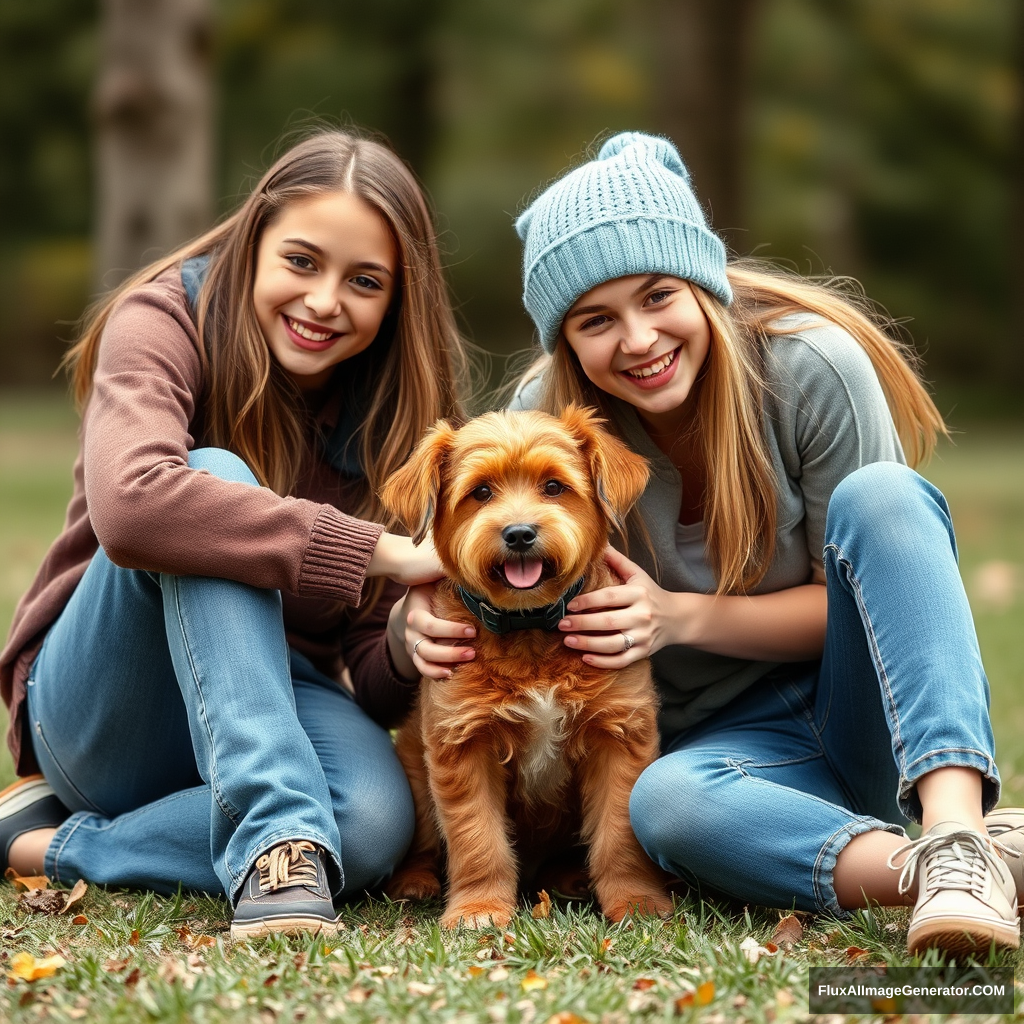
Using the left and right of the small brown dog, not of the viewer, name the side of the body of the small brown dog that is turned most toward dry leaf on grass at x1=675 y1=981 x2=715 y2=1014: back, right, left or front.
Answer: front

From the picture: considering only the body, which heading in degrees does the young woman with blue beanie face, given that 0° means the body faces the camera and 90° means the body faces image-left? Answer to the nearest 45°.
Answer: approximately 45°

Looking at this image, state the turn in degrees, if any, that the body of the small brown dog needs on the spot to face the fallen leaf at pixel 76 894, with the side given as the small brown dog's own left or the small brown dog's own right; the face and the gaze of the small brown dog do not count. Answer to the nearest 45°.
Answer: approximately 90° to the small brown dog's own right

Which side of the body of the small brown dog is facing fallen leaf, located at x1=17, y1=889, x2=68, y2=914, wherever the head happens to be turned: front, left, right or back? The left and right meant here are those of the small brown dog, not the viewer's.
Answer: right

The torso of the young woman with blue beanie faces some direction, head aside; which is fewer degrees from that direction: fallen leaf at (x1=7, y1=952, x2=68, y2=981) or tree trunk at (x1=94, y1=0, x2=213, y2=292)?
the fallen leaf

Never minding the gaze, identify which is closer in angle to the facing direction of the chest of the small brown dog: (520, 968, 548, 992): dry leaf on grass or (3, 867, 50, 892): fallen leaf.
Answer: the dry leaf on grass

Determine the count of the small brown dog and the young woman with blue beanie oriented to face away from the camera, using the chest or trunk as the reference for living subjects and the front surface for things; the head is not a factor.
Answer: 0

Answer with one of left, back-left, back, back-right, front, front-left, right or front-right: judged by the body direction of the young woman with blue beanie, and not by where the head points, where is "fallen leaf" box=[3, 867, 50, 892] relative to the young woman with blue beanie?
front-right

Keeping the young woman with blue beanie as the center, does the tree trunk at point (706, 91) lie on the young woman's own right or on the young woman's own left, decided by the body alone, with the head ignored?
on the young woman's own right

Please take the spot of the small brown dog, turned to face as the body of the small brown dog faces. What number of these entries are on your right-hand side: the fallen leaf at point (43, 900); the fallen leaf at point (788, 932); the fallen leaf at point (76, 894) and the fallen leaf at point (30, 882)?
3

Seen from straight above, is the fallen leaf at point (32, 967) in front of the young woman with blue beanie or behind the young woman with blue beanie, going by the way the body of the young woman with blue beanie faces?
in front

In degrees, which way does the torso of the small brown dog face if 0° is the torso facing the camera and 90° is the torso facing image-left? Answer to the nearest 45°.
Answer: approximately 0°
